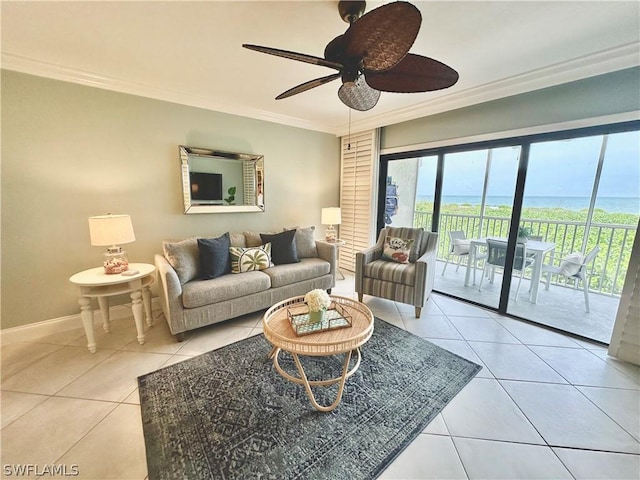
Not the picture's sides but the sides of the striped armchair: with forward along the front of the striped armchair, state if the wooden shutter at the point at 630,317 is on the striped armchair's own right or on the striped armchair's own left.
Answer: on the striped armchair's own left

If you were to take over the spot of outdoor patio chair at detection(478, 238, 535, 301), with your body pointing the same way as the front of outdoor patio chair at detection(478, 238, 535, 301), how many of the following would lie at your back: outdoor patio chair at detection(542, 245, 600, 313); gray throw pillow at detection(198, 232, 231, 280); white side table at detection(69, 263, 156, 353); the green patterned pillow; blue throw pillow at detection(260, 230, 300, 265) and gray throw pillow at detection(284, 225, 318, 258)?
5

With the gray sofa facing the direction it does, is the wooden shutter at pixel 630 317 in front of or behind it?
in front

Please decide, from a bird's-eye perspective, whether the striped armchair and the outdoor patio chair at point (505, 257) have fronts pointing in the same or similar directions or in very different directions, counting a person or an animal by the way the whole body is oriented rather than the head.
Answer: very different directions

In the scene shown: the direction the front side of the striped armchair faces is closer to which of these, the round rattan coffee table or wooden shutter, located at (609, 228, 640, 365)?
the round rattan coffee table

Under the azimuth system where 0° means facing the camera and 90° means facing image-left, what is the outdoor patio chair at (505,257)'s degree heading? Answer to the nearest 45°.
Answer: approximately 225°

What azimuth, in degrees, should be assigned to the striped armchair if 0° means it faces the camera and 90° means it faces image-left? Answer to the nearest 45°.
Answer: approximately 45°

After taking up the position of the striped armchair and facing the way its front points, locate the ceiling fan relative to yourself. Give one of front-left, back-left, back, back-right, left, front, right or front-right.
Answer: front-left

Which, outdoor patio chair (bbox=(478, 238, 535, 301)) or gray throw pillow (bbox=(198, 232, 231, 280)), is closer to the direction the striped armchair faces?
the gray throw pillow

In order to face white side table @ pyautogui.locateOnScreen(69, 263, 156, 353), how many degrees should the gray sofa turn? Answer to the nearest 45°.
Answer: approximately 135° to its right

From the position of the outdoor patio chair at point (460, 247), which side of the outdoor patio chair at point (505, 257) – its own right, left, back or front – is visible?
left

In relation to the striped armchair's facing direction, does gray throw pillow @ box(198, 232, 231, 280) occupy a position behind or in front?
in front

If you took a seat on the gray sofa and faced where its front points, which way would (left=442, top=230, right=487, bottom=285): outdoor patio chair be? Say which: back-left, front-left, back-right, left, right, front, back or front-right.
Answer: front-left

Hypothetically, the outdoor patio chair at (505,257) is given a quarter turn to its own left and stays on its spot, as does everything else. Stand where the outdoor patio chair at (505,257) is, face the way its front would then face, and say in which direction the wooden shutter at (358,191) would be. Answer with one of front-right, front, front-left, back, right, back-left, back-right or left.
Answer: front-left

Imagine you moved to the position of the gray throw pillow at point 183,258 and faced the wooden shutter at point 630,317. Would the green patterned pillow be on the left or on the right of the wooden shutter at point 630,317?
left

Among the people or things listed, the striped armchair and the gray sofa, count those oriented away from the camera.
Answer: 0

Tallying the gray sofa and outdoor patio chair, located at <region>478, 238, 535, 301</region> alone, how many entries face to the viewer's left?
0

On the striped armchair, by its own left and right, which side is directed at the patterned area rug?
front

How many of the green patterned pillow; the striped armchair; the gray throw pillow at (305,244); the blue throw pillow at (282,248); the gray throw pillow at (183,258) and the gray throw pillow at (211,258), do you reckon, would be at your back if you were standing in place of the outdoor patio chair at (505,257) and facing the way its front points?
6

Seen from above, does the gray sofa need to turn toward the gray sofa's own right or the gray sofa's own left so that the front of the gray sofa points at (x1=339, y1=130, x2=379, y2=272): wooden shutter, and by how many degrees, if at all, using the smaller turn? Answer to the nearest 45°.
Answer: approximately 90° to the gray sofa's own left

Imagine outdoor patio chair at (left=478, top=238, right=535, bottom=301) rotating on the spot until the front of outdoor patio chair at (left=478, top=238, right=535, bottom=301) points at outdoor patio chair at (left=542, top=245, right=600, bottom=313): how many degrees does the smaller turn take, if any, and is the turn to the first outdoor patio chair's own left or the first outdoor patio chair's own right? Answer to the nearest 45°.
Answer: approximately 45° to the first outdoor patio chair's own right

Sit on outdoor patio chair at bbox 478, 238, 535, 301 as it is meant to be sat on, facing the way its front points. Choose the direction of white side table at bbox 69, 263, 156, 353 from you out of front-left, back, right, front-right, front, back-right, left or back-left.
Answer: back
